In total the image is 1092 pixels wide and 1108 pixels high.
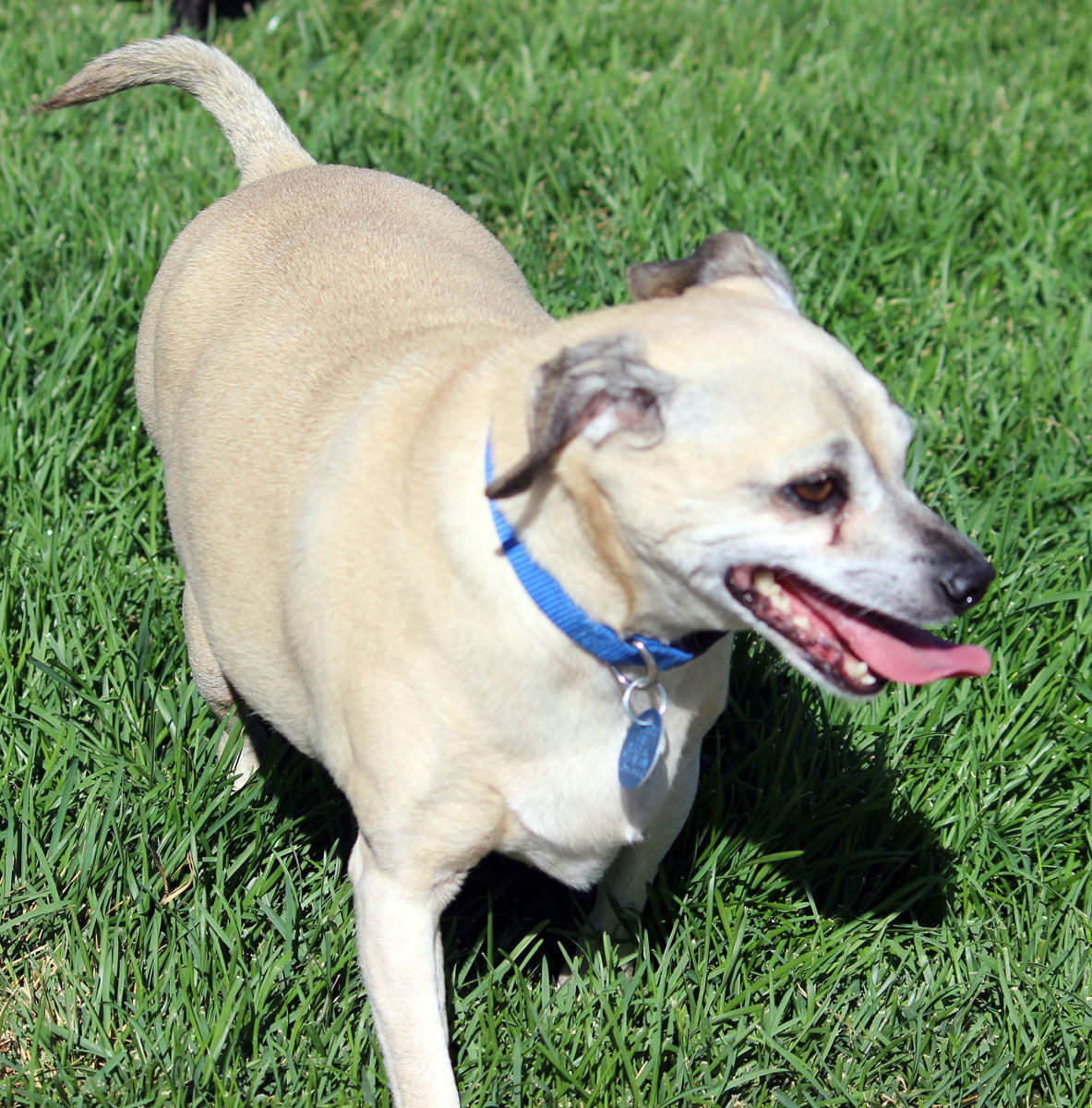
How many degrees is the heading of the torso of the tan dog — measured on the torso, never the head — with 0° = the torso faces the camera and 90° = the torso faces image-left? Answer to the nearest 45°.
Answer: approximately 315°

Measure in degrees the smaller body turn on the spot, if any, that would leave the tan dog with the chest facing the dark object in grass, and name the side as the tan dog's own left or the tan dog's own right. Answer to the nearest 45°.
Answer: approximately 135° to the tan dog's own left
